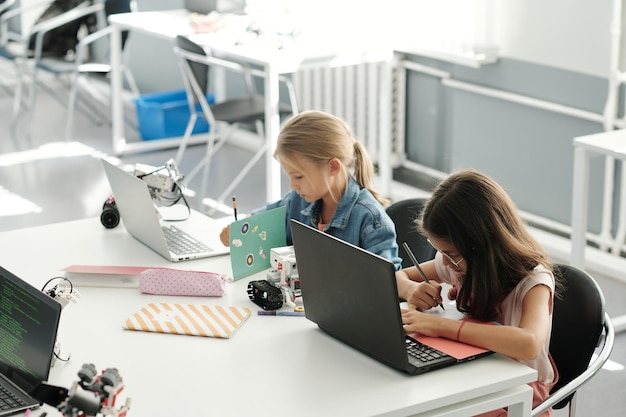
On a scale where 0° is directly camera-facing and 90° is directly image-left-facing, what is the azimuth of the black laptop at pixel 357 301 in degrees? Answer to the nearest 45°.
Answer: approximately 225°

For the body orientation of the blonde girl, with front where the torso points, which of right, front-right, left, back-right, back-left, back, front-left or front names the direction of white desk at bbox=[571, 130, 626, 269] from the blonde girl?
back

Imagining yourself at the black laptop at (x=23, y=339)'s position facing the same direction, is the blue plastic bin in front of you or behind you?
behind

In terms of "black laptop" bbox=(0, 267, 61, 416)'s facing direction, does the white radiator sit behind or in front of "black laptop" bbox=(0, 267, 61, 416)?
behind

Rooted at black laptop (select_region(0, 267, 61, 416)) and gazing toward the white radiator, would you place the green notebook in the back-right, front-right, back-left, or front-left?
front-right

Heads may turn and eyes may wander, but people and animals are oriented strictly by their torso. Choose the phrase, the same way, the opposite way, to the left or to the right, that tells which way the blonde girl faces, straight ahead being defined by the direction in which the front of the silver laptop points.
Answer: the opposite way

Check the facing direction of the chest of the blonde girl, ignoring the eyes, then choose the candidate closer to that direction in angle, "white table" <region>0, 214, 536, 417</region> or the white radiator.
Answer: the white table

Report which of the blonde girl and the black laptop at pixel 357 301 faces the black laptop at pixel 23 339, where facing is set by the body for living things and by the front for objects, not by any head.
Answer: the blonde girl

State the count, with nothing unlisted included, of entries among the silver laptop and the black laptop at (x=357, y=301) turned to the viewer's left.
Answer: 0

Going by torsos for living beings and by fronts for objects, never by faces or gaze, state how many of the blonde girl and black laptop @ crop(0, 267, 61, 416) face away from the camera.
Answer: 0

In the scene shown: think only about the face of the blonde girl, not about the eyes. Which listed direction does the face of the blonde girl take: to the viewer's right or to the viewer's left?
to the viewer's left

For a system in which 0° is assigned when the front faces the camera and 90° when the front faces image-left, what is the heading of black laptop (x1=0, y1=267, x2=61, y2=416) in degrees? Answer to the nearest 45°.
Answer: approximately 45°
